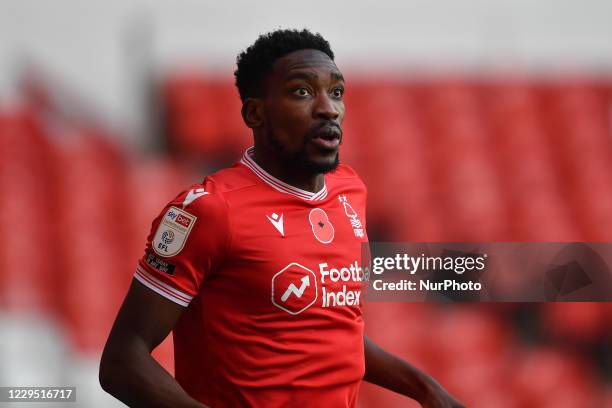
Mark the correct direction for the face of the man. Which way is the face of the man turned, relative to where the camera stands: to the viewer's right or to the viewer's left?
to the viewer's right

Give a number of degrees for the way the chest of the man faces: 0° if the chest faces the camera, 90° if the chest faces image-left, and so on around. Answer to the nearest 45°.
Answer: approximately 315°
